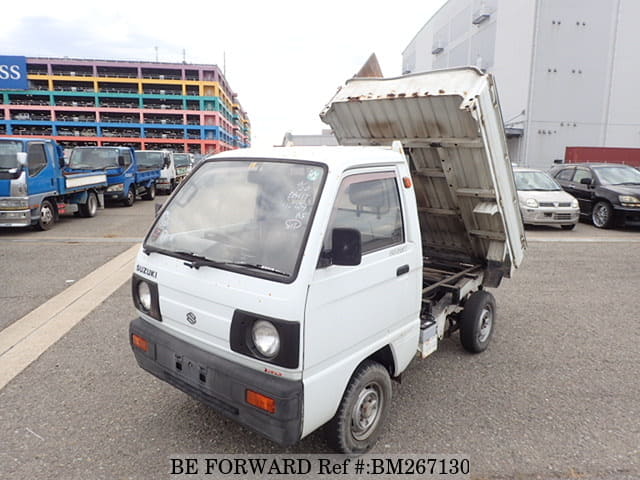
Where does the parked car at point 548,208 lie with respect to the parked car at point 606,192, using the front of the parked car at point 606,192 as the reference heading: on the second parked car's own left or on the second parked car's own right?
on the second parked car's own right

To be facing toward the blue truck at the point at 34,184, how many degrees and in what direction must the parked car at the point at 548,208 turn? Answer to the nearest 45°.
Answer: approximately 90° to its right

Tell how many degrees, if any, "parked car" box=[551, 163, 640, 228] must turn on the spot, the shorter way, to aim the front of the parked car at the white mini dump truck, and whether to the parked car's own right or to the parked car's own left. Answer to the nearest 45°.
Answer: approximately 45° to the parked car's own right

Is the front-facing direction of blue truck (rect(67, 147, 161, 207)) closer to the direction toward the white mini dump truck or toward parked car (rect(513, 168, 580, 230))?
the white mini dump truck

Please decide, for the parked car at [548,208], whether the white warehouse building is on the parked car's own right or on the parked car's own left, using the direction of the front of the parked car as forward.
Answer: on the parked car's own left

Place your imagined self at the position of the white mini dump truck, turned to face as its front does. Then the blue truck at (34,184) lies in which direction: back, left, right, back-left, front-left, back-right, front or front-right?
right

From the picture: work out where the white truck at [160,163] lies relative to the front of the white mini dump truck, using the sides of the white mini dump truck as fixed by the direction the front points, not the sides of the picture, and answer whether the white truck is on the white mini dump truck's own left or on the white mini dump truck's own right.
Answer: on the white mini dump truck's own right

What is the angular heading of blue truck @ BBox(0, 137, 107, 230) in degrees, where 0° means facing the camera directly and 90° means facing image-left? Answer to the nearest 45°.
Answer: approximately 45°

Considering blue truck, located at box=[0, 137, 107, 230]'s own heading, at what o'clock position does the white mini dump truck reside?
The white mini dump truck is roughly at 10 o'clock from the blue truck.

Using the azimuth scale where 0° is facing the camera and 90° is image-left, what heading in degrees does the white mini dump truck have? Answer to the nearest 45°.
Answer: approximately 45°

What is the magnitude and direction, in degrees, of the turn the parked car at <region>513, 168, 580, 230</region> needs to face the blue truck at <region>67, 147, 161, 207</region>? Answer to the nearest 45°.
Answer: approximately 135° to its right
